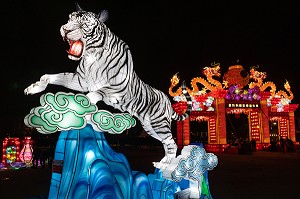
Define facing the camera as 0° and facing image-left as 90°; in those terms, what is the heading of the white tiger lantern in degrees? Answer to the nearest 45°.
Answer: approximately 90°

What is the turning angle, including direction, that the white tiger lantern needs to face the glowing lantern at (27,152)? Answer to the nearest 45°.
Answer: approximately 90° to its right

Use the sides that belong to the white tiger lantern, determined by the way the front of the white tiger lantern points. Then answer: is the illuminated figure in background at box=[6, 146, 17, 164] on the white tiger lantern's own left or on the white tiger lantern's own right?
on the white tiger lantern's own right

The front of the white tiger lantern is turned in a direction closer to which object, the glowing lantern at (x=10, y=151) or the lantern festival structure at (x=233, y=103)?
the glowing lantern

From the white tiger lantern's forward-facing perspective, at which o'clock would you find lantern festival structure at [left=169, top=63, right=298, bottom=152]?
The lantern festival structure is roughly at 4 o'clock from the white tiger lantern.

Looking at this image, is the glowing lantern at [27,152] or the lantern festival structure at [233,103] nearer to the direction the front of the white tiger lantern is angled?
the glowing lantern

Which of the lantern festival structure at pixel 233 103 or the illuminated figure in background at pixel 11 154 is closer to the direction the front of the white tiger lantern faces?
the illuminated figure in background

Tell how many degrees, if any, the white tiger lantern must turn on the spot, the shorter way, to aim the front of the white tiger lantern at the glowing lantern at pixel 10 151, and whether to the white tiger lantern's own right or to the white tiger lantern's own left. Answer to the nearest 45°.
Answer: approximately 90° to the white tiger lantern's own right
